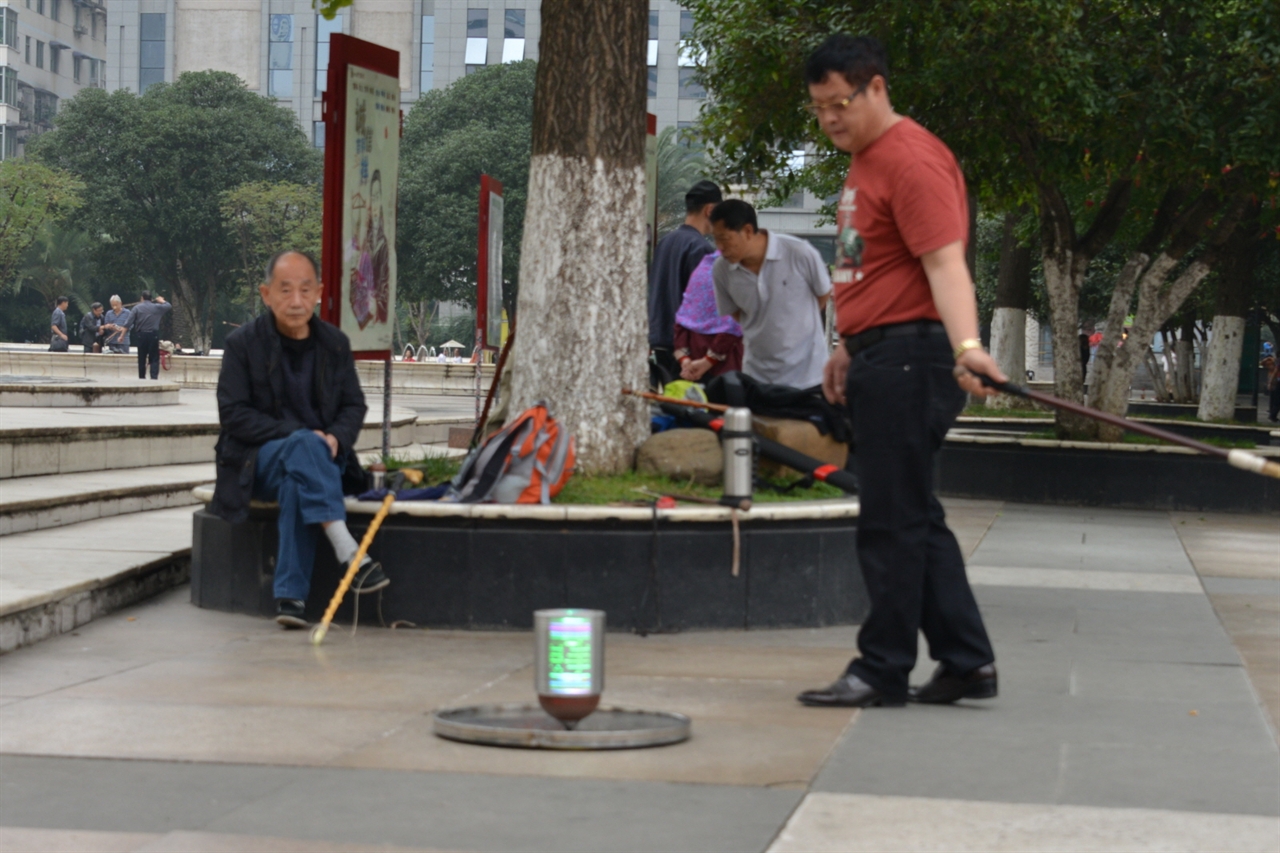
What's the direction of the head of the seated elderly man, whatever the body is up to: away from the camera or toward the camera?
toward the camera

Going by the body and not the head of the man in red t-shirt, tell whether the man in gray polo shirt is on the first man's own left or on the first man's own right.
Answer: on the first man's own right

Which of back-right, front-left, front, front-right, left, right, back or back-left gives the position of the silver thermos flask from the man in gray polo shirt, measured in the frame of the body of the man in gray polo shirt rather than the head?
front-left

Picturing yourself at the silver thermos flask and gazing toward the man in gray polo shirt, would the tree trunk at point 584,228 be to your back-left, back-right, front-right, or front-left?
front-left

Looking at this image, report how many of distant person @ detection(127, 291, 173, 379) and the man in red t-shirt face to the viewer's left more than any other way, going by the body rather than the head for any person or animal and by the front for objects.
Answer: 1

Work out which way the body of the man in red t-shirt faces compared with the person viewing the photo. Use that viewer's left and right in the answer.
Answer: facing to the left of the viewer
